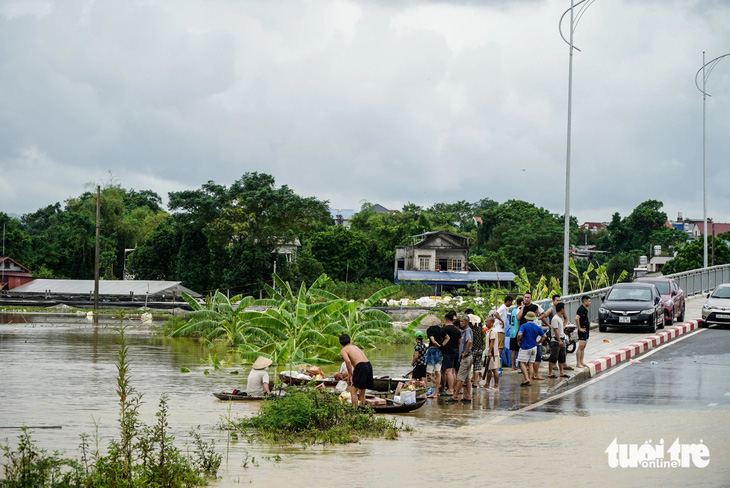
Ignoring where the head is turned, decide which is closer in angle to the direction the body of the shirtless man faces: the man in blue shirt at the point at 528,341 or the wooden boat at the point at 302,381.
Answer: the wooden boat

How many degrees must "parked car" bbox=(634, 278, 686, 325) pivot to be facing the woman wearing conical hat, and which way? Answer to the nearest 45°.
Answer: approximately 45° to its right

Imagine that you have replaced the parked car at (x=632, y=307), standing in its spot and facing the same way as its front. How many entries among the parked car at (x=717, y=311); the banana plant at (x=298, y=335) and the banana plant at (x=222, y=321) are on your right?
2

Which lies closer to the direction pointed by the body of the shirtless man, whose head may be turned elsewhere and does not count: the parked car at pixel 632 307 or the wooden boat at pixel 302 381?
the wooden boat
